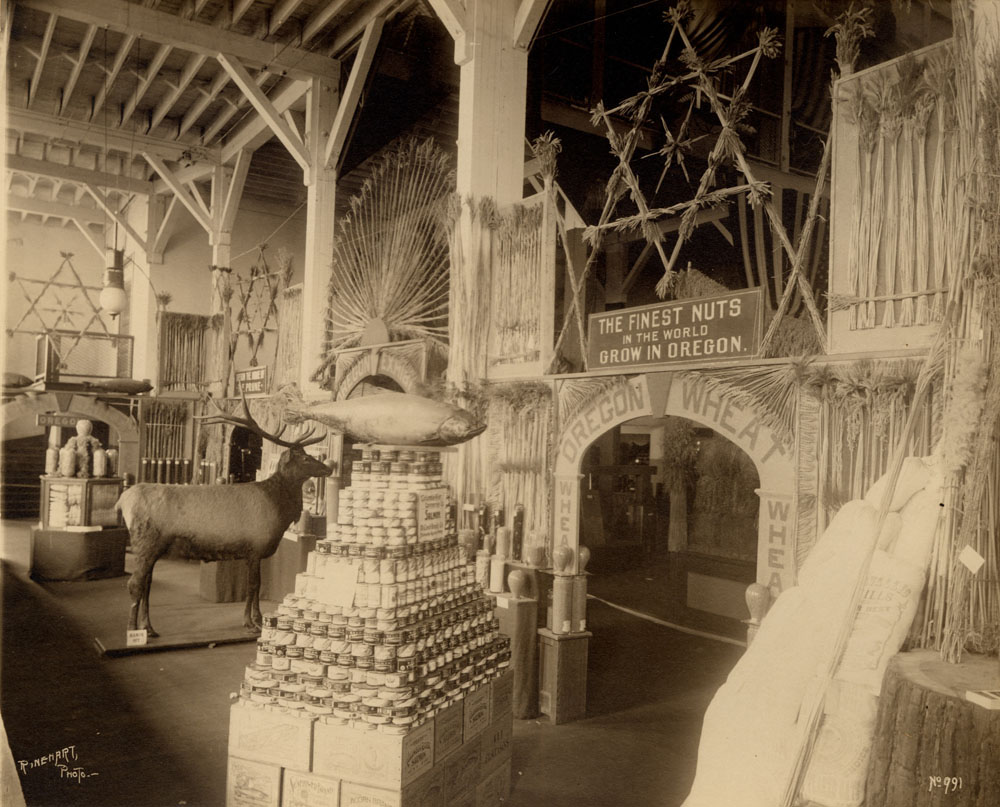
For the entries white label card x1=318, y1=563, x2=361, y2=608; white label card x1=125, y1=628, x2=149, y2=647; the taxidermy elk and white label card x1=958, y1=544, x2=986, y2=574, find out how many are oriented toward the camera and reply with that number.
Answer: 3

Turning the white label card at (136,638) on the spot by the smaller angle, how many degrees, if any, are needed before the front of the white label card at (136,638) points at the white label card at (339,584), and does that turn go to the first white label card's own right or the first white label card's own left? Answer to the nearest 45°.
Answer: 0° — it already faces it

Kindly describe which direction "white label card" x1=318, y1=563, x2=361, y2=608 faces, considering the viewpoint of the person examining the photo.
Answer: facing the viewer

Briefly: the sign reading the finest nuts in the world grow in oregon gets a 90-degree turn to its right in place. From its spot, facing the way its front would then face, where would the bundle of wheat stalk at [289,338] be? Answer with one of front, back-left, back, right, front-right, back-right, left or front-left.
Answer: front

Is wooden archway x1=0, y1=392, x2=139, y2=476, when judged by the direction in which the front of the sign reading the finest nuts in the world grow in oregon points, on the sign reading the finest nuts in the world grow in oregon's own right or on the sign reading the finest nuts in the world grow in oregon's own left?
on the sign reading the finest nuts in the world grow in oregon's own right

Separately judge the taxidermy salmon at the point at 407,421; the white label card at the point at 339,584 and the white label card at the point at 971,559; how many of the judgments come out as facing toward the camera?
2

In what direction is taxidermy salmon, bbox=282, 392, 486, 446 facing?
to the viewer's right

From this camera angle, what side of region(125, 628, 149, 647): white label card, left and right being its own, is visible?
front

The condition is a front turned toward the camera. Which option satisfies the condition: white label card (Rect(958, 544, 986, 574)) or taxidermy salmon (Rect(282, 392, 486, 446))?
the white label card

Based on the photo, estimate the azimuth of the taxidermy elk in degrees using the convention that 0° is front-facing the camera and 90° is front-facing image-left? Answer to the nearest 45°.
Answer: approximately 270°

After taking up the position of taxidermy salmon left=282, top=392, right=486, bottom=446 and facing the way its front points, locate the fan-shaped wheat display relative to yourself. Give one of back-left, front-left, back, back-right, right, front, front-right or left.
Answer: left

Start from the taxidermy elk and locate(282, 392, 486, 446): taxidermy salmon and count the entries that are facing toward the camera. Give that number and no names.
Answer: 0

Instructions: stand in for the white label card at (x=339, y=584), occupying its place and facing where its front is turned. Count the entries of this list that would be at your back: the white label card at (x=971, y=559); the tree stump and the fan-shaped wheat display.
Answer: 1

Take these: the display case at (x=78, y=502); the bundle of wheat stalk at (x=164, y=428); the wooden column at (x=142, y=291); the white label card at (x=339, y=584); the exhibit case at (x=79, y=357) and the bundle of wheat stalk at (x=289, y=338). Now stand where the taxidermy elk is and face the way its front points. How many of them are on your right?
1
